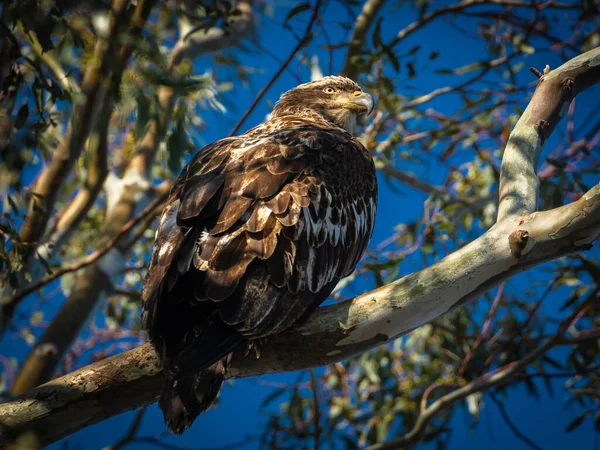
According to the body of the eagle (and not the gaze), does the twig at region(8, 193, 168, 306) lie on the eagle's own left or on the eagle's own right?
on the eagle's own left

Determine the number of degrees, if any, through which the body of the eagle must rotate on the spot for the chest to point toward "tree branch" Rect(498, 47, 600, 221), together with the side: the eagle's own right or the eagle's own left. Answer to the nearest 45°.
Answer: approximately 45° to the eagle's own right

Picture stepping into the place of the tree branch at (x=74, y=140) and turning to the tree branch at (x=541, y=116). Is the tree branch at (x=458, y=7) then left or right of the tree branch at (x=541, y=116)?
left

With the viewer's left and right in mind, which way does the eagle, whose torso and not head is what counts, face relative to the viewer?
facing away from the viewer and to the right of the viewer
